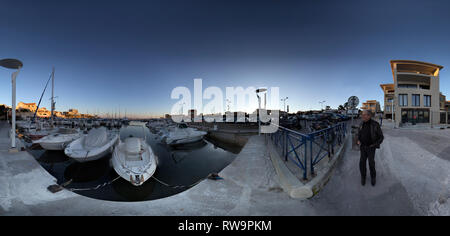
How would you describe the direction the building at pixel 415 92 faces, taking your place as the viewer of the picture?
facing the viewer

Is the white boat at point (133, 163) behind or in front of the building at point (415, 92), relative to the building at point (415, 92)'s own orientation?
in front

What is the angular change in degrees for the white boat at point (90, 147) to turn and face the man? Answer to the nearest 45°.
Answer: approximately 45° to its left

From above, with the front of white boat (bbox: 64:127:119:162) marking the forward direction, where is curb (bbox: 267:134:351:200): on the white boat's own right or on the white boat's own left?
on the white boat's own left

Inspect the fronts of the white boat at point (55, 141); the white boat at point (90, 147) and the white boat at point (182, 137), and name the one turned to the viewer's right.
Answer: the white boat at point (182, 137)

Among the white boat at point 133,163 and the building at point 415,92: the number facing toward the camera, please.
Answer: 2

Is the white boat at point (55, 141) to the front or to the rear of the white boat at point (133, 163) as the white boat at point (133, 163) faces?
to the rear

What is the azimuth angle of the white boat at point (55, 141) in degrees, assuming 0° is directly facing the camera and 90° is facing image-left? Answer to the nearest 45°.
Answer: approximately 45°

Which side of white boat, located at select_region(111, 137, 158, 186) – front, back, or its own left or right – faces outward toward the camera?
front

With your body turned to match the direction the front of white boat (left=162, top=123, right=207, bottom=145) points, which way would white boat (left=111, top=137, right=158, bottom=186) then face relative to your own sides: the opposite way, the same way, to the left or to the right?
to the right

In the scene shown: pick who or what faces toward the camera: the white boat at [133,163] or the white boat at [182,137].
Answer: the white boat at [133,163]

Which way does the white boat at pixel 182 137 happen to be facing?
to the viewer's right

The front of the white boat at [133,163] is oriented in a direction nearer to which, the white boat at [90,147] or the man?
the man

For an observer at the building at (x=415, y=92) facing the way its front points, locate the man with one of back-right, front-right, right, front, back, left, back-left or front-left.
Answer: front

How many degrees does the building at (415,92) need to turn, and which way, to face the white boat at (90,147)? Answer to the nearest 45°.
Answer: approximately 45° to its right
